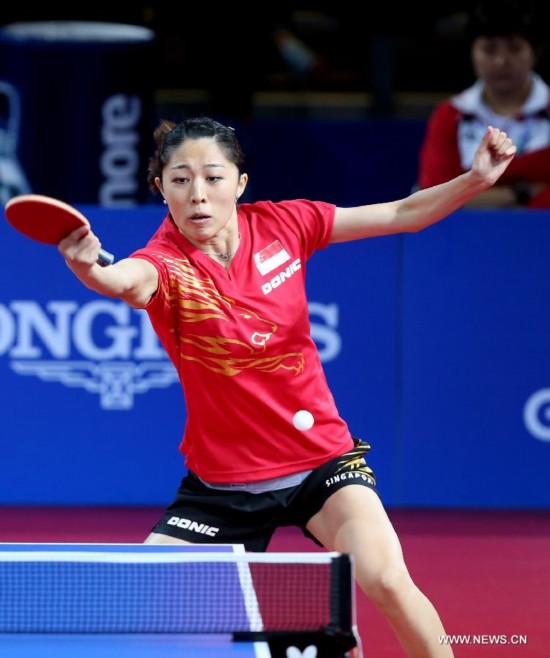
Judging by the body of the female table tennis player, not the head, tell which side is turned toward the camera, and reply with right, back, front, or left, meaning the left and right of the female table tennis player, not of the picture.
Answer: front

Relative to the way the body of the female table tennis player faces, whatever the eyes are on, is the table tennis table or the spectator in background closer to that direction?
the table tennis table

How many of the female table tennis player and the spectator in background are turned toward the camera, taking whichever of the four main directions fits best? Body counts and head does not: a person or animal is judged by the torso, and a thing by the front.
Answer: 2

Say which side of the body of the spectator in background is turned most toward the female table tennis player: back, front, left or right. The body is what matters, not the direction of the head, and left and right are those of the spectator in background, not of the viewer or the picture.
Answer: front

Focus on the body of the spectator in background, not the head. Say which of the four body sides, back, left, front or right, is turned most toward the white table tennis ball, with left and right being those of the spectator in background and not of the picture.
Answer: front

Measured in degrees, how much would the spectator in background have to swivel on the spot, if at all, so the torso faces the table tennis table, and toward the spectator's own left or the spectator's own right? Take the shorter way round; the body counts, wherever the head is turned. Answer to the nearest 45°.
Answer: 0° — they already face it

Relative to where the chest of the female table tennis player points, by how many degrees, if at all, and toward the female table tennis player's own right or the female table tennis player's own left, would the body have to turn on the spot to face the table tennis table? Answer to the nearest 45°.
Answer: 0° — they already face it

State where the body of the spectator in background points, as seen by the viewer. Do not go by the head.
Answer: toward the camera
